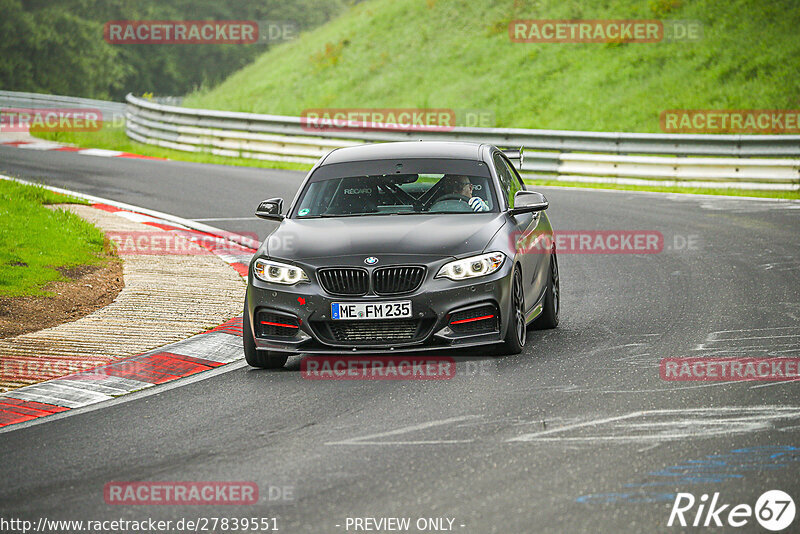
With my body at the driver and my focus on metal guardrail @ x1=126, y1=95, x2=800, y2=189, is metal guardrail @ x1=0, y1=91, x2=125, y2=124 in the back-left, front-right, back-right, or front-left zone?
front-left

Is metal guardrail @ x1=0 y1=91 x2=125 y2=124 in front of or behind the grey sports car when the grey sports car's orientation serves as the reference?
behind

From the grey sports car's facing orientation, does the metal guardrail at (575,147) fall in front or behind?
behind

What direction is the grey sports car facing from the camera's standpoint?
toward the camera

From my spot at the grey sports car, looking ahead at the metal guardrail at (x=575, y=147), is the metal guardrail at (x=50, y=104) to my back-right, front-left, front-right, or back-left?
front-left

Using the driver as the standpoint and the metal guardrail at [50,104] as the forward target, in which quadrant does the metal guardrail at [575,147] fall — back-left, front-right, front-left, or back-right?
front-right
